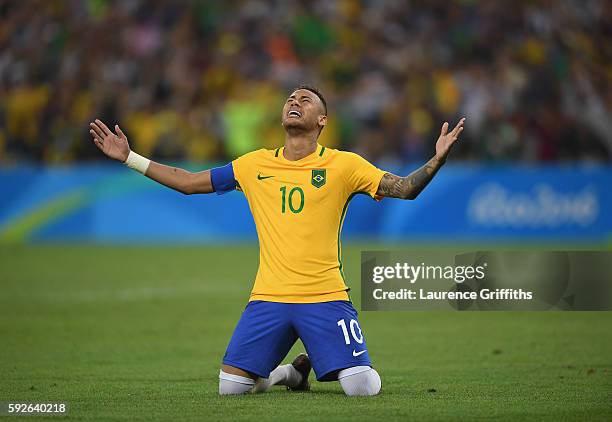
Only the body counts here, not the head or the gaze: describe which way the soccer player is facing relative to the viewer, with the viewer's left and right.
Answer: facing the viewer
